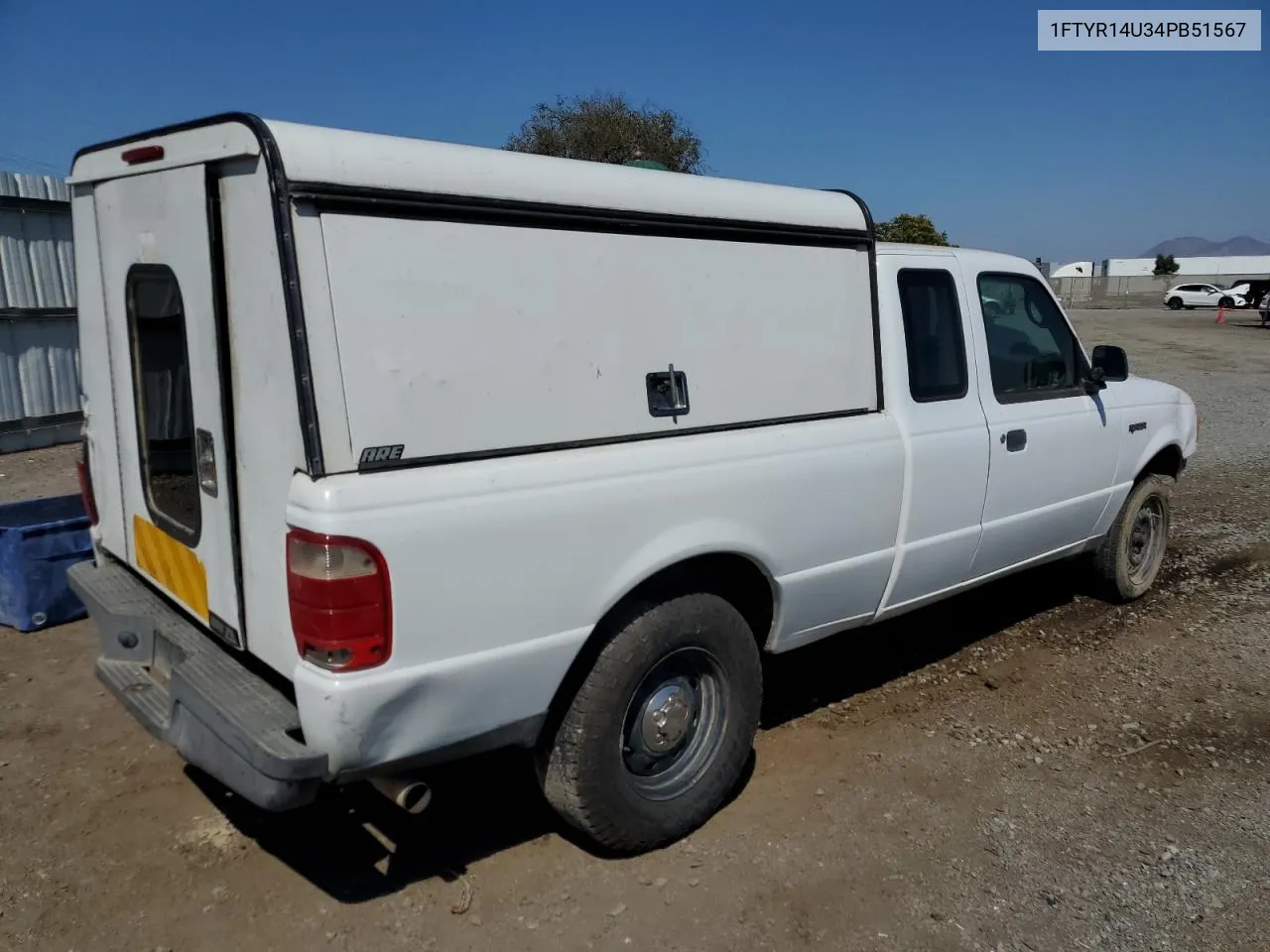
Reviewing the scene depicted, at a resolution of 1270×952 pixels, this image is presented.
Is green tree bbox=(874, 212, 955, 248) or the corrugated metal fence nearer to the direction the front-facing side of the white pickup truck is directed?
the green tree

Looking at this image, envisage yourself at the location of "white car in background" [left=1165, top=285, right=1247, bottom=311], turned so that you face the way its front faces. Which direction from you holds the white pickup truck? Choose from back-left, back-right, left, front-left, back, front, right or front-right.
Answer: right

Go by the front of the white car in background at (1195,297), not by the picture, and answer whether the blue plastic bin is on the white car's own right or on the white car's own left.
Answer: on the white car's own right

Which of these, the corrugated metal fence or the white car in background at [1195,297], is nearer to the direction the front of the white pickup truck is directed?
the white car in background

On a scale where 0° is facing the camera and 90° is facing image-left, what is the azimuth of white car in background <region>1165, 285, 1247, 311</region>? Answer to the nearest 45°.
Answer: approximately 270°

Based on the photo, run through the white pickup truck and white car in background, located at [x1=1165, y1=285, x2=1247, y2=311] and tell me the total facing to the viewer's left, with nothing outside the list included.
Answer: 0

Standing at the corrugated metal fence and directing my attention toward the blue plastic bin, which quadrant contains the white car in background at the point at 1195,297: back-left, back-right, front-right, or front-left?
back-left

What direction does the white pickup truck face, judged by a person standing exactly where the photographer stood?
facing away from the viewer and to the right of the viewer

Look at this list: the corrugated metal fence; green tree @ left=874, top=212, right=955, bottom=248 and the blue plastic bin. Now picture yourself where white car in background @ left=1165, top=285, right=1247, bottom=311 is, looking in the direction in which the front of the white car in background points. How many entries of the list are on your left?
0

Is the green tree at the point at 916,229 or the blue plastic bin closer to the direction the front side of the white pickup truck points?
the green tree

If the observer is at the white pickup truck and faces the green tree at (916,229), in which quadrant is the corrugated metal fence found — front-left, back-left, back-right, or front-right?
front-left
